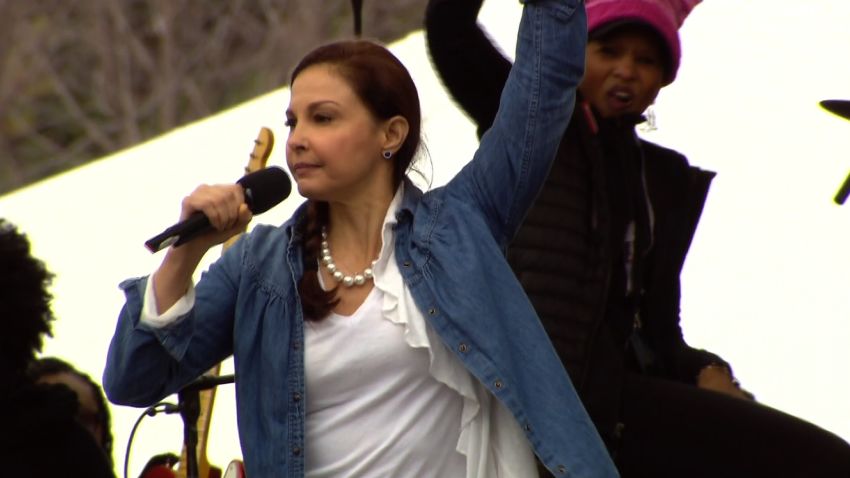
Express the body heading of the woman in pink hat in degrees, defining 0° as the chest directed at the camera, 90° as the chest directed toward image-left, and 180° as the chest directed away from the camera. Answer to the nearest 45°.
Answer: approximately 315°

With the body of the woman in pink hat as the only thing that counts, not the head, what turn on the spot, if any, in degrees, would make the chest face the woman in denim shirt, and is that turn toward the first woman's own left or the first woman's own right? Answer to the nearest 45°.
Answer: approximately 90° to the first woman's own right
